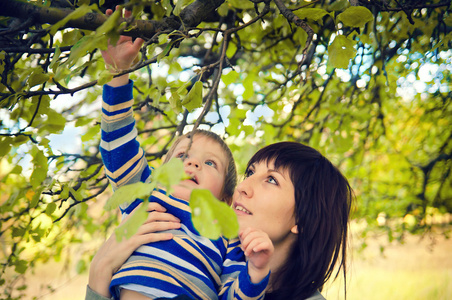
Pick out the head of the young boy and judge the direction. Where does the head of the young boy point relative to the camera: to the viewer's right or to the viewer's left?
to the viewer's left

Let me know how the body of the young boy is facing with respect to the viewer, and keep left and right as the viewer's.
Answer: facing the viewer and to the left of the viewer

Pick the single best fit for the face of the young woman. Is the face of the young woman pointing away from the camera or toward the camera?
toward the camera

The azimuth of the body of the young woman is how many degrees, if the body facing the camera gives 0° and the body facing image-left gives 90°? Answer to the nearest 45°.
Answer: approximately 45°
